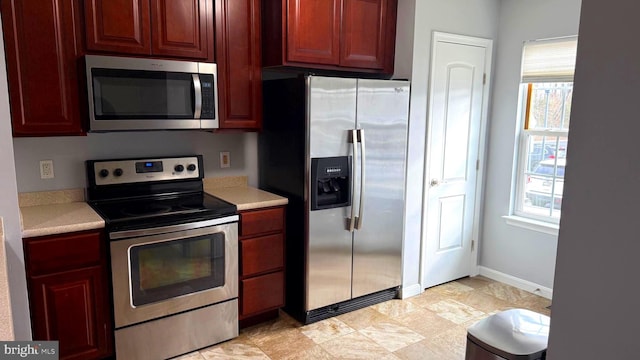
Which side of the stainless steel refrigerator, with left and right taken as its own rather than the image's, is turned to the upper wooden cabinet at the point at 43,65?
right

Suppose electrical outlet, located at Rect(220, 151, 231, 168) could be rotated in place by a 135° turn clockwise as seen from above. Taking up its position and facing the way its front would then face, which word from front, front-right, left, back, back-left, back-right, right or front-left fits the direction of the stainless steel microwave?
left

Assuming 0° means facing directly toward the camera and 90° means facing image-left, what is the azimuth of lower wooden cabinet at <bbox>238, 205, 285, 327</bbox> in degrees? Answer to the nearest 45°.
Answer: approximately 315°

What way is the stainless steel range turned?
toward the camera

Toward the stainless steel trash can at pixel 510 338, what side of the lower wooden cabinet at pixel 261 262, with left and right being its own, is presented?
front

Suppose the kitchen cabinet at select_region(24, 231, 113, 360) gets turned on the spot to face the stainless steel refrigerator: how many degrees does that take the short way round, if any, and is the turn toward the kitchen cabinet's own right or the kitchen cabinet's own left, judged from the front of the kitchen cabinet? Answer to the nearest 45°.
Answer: approximately 90° to the kitchen cabinet's own left

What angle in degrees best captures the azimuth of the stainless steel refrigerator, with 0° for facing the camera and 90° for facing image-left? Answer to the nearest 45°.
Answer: approximately 315°

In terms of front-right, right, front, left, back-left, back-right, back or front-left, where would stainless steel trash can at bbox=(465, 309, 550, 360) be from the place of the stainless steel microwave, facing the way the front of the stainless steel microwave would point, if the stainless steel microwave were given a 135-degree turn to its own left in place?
right

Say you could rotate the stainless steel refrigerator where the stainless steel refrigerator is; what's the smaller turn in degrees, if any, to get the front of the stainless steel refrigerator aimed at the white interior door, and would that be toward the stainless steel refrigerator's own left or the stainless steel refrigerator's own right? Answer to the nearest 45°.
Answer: approximately 90° to the stainless steel refrigerator's own left

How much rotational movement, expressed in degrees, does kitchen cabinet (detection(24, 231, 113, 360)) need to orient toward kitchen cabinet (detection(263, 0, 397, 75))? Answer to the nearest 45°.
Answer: approximately 90° to its left

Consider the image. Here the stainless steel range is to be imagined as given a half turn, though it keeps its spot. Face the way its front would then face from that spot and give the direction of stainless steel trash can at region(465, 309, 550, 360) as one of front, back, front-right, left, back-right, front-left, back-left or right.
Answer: back-right

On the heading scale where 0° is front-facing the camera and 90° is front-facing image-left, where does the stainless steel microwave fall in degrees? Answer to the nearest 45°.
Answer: approximately 0°

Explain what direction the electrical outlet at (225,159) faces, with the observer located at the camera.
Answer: facing the viewer

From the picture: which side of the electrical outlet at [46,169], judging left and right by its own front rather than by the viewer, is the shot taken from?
front

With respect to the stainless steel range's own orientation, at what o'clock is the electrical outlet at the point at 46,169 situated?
The electrical outlet is roughly at 4 o'clock from the stainless steel range.
